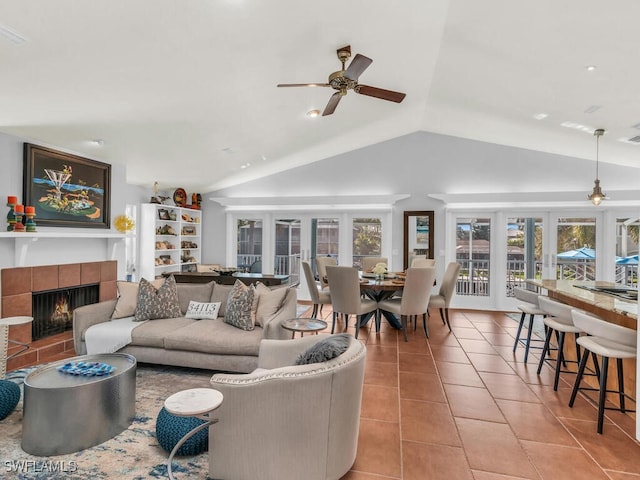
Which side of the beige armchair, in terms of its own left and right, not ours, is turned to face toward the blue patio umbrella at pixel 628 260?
right

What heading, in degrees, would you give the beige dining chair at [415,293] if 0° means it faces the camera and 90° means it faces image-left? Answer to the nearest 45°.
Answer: approximately 135°

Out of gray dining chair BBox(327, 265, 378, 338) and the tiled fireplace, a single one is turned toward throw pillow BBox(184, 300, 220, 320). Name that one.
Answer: the tiled fireplace

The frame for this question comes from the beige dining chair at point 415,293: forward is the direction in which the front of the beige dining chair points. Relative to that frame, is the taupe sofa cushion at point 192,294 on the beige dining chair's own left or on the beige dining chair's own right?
on the beige dining chair's own left

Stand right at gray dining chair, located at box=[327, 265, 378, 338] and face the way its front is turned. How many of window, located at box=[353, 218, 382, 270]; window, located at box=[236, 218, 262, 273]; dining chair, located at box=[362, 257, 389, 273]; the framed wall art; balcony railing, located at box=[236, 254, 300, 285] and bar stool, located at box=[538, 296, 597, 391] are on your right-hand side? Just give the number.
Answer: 1

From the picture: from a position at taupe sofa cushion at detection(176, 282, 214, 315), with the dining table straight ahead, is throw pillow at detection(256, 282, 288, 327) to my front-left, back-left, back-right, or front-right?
front-right

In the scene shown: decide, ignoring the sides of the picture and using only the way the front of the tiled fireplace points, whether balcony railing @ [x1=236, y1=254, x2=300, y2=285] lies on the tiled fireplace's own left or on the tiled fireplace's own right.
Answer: on the tiled fireplace's own left

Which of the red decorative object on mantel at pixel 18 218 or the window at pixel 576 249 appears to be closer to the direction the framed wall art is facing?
the window

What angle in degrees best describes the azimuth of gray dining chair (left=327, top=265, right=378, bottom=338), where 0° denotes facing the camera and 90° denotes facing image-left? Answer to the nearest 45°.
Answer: approximately 225°

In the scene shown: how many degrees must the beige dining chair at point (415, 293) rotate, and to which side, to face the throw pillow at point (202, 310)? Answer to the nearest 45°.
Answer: approximately 90° to its left

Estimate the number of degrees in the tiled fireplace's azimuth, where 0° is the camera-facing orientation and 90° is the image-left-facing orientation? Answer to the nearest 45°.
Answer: approximately 315°

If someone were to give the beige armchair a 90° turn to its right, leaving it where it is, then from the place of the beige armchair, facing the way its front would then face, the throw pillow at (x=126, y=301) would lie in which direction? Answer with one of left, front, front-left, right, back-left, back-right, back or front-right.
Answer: left

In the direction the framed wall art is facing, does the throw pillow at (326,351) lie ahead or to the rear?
ahead

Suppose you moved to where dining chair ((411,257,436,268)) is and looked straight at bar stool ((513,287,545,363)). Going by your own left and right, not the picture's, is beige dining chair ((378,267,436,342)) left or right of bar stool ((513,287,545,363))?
right

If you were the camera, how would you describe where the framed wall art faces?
facing the viewer and to the right of the viewer

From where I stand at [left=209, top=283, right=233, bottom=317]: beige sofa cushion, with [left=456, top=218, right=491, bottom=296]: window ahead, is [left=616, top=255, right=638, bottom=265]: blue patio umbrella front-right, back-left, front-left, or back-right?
front-right

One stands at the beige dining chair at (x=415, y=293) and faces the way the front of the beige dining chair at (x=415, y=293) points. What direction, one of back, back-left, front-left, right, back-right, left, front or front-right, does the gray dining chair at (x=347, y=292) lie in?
front-left

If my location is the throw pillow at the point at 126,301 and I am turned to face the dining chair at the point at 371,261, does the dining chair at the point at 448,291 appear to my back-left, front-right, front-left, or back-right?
front-right

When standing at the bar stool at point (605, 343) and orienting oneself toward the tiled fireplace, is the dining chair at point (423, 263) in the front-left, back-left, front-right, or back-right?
front-right
